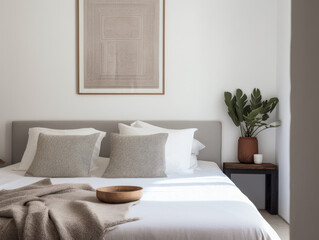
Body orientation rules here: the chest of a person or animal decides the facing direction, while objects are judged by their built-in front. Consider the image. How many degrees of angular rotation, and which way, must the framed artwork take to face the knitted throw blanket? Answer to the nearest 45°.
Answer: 0° — it already faces it

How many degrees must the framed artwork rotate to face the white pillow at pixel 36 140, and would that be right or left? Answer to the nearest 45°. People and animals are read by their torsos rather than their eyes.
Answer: approximately 45° to its right

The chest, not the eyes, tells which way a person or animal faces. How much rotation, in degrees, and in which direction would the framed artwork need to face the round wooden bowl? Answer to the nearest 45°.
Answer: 0° — it already faces it

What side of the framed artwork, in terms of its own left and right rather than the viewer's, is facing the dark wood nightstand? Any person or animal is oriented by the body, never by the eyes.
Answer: left

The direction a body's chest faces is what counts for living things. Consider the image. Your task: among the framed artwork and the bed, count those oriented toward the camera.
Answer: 2

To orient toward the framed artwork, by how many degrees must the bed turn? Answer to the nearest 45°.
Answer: approximately 180°

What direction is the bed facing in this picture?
toward the camera

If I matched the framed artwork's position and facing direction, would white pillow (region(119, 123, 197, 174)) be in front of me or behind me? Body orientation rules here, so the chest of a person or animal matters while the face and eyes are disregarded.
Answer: in front

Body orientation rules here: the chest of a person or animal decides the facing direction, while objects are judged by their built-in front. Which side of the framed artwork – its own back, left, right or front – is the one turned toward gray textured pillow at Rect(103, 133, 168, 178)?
front
